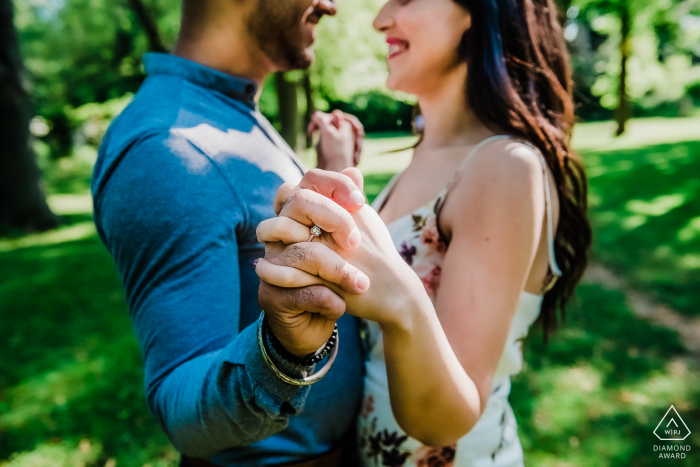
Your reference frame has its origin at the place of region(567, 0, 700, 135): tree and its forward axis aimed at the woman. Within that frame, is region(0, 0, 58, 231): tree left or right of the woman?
right

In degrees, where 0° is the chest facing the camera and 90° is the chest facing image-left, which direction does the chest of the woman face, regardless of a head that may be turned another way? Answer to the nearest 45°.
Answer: approximately 90°

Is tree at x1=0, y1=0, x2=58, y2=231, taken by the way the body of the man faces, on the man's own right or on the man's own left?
on the man's own left

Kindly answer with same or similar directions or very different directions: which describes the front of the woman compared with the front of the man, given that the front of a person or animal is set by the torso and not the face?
very different directions

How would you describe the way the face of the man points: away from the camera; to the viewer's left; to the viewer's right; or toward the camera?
to the viewer's right

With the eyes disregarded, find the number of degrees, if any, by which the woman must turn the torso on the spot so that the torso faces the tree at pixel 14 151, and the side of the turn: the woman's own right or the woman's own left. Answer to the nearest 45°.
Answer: approximately 45° to the woman's own right

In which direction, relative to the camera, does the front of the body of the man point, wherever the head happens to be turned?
to the viewer's right

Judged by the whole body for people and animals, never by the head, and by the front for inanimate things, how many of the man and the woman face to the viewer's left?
1
